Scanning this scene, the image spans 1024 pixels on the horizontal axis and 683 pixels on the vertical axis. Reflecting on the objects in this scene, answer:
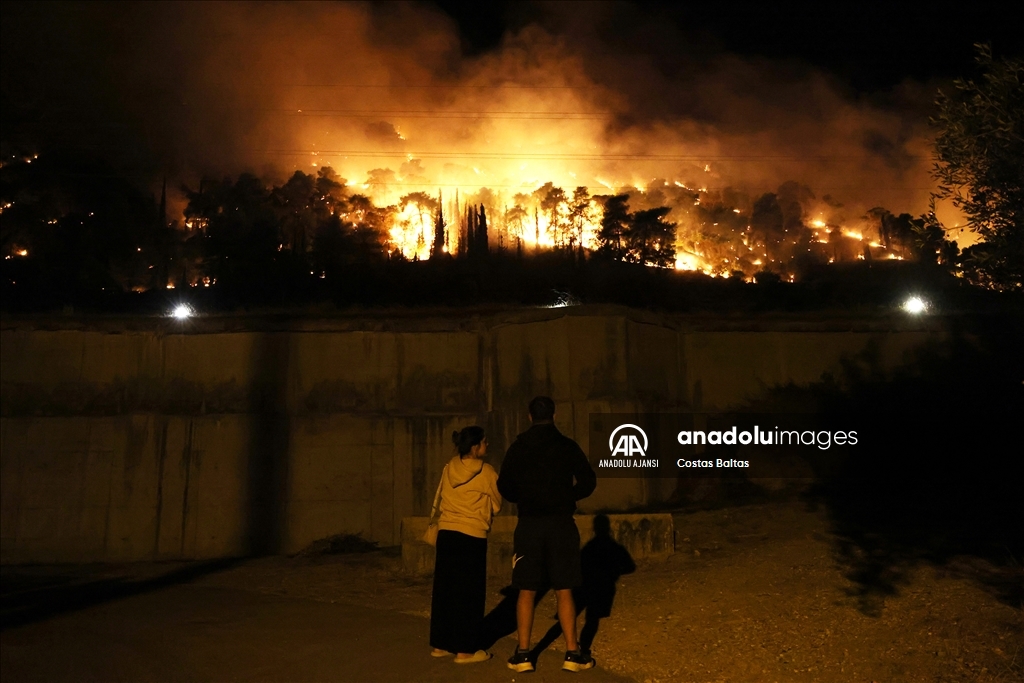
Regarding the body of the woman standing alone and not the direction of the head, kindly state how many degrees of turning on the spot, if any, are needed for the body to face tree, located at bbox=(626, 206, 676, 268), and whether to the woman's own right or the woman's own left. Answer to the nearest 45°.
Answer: approximately 45° to the woman's own left

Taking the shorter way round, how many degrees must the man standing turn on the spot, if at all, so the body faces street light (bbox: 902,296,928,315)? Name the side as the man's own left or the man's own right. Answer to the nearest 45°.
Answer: approximately 45° to the man's own right

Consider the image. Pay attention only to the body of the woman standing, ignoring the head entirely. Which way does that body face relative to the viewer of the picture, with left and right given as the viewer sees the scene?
facing away from the viewer and to the right of the viewer

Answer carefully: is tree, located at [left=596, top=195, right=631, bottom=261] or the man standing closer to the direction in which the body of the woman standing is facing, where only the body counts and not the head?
the tree

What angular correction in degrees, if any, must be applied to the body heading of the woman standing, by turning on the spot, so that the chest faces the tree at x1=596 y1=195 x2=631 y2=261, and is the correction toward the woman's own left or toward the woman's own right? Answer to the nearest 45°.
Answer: approximately 45° to the woman's own left

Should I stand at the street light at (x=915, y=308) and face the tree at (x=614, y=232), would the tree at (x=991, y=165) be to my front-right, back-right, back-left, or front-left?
back-left

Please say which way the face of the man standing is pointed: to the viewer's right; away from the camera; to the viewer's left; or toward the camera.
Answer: away from the camera

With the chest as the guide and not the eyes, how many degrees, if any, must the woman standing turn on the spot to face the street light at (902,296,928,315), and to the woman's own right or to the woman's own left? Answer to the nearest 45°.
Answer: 0° — they already face it

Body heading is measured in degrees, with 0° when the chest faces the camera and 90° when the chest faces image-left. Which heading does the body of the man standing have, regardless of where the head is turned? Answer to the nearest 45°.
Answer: approximately 180°

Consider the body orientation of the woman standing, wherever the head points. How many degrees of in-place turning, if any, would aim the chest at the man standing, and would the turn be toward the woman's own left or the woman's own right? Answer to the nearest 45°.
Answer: approximately 90° to the woman's own right
